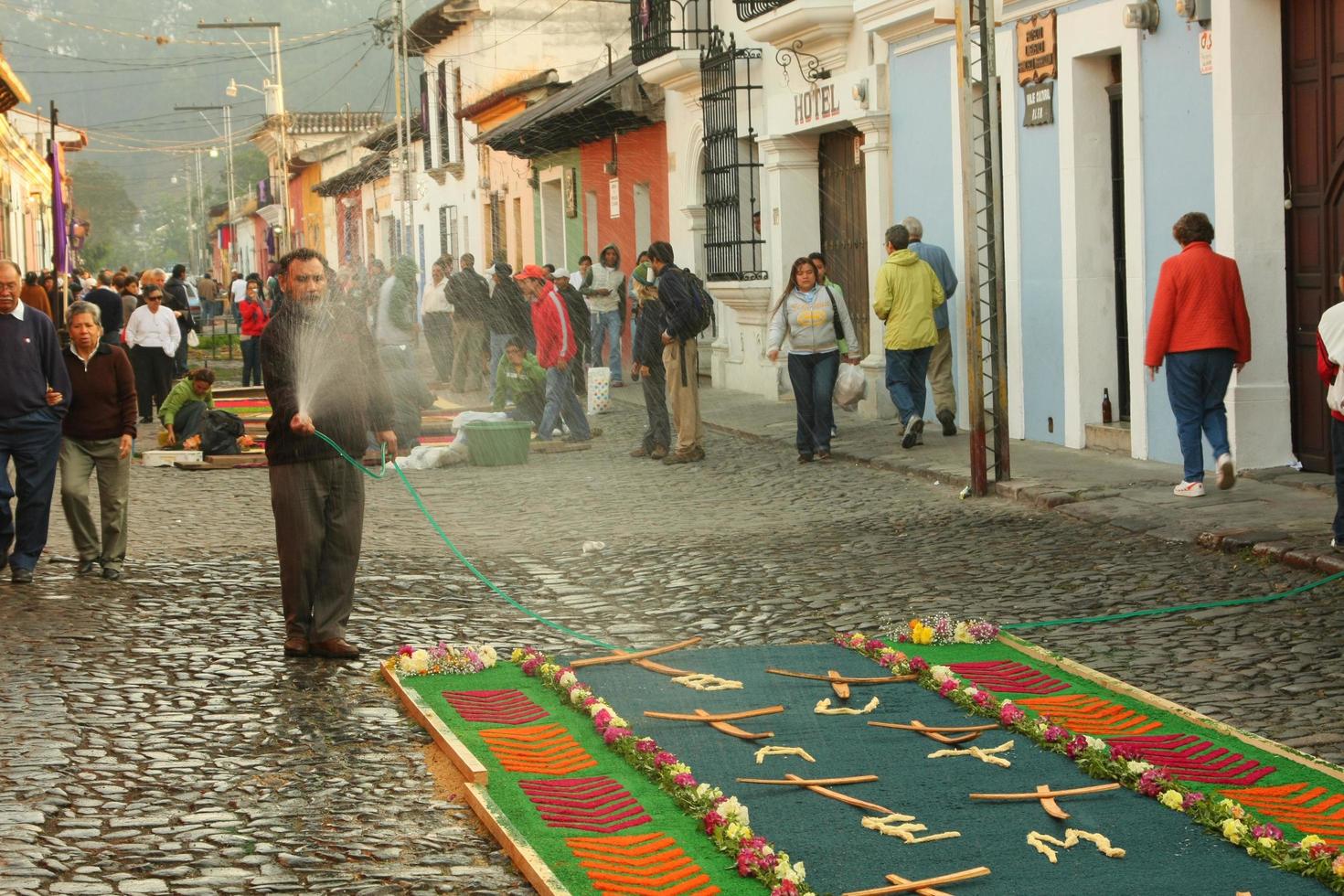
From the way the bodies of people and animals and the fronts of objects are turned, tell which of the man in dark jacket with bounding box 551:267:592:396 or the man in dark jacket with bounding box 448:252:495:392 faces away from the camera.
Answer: the man in dark jacket with bounding box 448:252:495:392

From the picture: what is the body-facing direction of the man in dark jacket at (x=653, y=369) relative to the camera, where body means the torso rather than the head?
to the viewer's left

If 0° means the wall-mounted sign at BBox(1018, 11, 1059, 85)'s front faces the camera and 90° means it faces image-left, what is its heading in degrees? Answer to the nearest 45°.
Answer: approximately 45°

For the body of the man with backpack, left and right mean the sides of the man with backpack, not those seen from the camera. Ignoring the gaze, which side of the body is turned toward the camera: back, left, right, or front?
left

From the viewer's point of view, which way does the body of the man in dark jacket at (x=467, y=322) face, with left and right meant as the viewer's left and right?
facing away from the viewer

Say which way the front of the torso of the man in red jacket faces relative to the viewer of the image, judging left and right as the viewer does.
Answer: facing to the left of the viewer

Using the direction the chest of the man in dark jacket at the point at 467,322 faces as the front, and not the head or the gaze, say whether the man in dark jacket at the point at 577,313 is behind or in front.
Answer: behind

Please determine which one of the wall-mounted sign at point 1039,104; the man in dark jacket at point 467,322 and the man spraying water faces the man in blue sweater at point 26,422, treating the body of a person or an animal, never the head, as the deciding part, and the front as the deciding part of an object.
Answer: the wall-mounted sign

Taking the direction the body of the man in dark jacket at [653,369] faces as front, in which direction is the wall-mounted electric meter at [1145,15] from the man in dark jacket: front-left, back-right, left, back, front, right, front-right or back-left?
back-left

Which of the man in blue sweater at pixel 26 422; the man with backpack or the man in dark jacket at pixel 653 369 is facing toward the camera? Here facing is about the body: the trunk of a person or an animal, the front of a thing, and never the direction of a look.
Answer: the man in blue sweater
